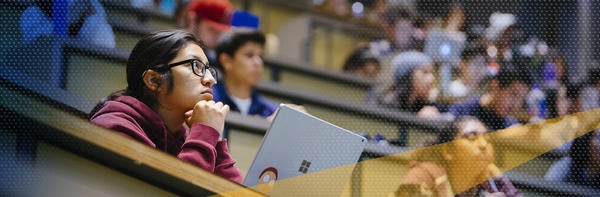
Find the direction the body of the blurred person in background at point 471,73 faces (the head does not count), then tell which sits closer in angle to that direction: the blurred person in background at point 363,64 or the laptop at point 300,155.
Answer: the laptop

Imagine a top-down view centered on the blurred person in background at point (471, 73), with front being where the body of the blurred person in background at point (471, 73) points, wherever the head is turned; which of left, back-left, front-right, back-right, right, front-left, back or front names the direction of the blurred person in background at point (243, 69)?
right

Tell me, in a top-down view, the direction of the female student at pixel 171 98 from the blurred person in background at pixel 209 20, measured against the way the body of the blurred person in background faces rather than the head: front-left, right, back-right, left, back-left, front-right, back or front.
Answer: front-right

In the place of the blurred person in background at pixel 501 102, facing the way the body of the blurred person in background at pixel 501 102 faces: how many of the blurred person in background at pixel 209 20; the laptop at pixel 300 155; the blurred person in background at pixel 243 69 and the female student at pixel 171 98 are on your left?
0

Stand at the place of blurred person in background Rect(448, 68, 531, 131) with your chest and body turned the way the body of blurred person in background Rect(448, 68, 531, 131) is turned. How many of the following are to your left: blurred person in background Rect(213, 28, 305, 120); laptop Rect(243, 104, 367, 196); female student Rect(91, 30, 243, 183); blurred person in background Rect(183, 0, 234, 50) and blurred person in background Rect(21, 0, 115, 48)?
0

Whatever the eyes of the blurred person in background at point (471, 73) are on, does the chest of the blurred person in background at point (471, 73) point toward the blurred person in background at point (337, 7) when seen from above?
no

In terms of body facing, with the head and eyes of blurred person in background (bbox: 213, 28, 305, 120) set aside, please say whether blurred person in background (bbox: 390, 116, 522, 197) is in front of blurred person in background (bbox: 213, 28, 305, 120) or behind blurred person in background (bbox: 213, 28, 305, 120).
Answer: in front

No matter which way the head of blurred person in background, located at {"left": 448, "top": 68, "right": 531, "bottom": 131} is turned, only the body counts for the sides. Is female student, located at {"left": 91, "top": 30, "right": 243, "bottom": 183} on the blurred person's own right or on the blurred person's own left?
on the blurred person's own right

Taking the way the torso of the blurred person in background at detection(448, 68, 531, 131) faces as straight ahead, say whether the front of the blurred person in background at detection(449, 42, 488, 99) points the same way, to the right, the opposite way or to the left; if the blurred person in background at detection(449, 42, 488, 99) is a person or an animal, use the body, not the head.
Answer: the same way

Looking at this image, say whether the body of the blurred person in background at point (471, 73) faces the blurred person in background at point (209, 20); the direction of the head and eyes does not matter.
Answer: no

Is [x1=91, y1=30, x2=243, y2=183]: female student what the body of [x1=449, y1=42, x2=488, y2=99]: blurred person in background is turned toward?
no

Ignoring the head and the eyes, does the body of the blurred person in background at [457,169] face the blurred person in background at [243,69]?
no

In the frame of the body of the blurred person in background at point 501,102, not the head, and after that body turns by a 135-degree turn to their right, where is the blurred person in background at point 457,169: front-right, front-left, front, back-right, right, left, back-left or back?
left
